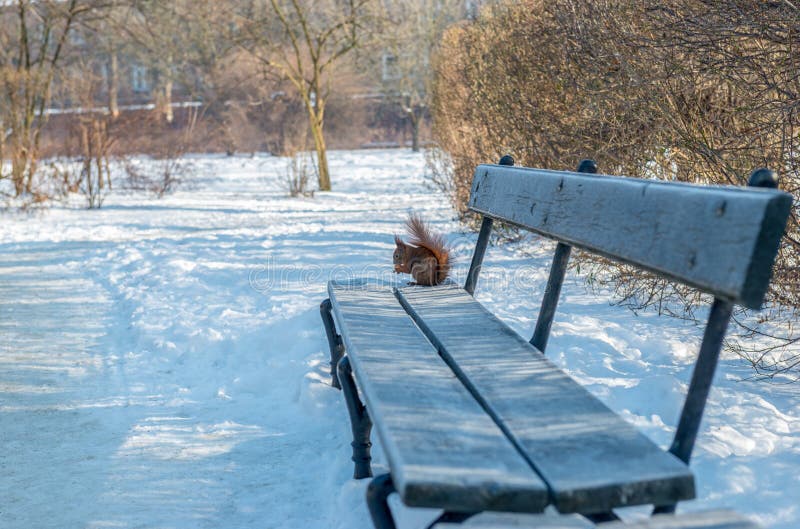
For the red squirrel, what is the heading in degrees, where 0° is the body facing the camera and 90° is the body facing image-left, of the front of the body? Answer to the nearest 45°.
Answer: approximately 90°

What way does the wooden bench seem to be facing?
to the viewer's left

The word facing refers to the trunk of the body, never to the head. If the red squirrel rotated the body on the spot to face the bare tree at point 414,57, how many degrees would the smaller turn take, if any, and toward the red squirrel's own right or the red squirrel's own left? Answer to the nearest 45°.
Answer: approximately 90° to the red squirrel's own right
